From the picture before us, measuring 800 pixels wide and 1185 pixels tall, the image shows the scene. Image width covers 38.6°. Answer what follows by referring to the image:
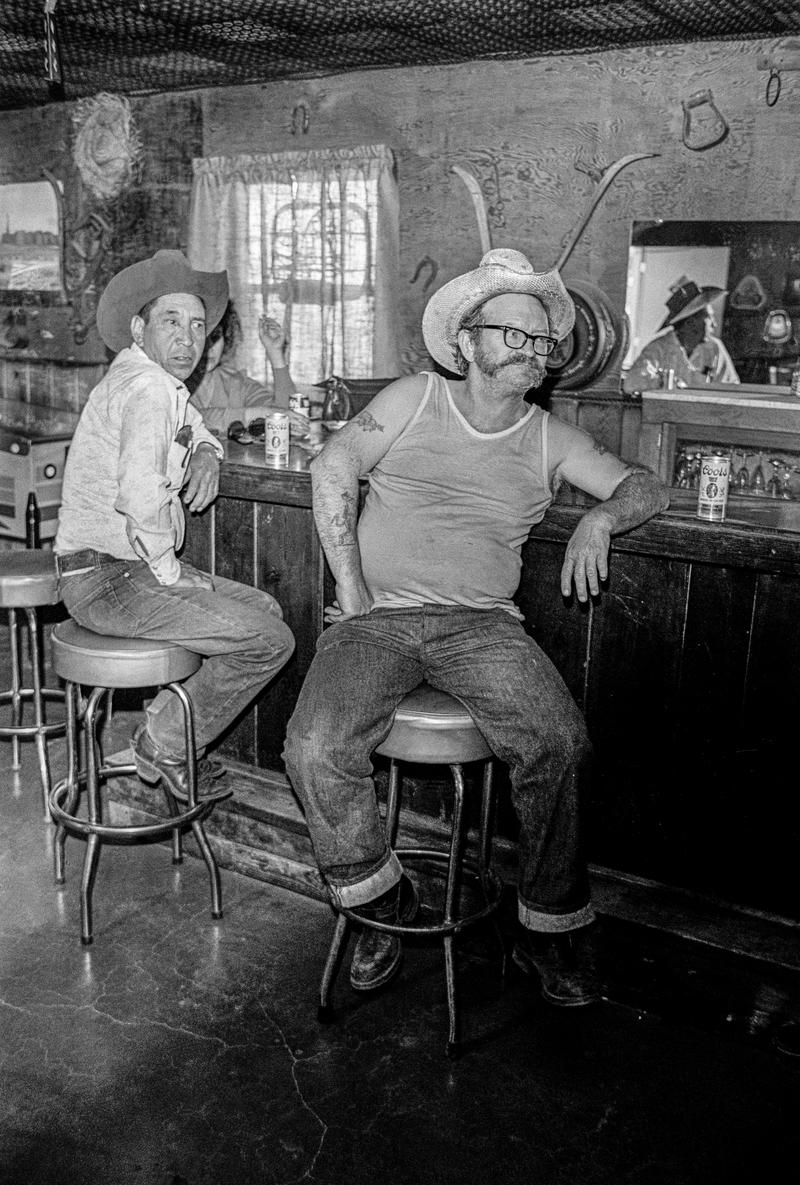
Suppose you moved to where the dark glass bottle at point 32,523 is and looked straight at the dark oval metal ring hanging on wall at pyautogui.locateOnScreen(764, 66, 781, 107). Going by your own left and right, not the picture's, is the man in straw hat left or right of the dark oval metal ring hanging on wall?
right

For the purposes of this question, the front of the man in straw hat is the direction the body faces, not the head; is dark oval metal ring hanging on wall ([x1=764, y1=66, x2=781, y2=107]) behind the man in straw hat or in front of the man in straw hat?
behind

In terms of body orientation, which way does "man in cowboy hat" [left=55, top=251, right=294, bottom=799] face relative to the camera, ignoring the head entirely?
to the viewer's right

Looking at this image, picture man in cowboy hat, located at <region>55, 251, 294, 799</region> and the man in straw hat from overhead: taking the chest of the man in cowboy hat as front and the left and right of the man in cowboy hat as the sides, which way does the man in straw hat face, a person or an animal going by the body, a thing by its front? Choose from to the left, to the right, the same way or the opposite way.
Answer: to the right

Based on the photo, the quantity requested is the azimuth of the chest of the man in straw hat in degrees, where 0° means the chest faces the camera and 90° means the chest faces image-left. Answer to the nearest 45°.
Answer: approximately 0°

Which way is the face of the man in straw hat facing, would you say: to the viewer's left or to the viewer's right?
to the viewer's right

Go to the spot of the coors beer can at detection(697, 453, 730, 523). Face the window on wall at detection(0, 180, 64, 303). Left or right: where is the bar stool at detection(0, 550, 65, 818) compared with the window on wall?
left

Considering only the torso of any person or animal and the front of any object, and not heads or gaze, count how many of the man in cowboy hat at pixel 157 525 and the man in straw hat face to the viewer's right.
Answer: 1

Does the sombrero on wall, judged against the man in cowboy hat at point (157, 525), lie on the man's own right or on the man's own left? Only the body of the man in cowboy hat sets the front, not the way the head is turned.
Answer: on the man's own left

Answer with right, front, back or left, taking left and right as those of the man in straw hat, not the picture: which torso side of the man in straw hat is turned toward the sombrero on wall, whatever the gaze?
back

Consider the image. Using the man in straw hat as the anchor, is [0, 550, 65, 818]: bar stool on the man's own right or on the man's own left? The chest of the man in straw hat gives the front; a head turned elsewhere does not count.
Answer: on the man's own right

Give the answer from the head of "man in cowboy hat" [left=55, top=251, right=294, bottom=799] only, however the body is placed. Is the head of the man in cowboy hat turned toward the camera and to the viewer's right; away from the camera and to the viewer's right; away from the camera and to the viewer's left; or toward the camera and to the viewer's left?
toward the camera and to the viewer's right
